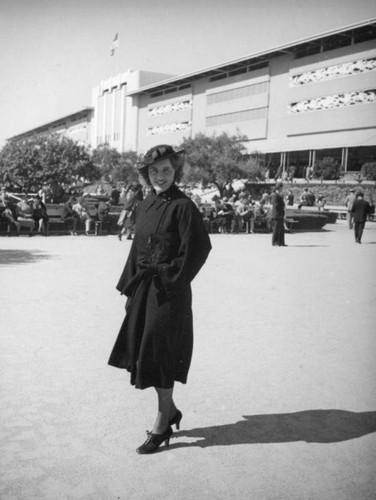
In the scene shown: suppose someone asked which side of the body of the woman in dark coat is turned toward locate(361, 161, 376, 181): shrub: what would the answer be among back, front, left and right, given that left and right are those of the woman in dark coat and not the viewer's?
back

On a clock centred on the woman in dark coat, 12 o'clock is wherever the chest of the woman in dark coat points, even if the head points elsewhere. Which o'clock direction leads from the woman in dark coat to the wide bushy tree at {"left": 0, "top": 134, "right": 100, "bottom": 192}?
The wide bushy tree is roughly at 4 o'clock from the woman in dark coat.

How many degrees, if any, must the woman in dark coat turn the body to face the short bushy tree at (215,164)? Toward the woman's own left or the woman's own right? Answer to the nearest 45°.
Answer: approximately 135° to the woman's own right

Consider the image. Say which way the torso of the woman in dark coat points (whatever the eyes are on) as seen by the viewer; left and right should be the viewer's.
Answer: facing the viewer and to the left of the viewer
